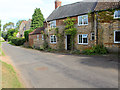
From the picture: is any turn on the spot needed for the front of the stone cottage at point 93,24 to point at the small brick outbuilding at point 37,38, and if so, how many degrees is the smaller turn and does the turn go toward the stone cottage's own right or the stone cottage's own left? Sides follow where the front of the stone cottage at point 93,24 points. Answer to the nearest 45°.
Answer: approximately 90° to the stone cottage's own right

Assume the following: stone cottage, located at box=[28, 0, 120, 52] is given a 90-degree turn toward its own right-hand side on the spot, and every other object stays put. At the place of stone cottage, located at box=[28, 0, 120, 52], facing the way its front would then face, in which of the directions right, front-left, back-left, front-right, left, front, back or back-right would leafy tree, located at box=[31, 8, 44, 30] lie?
front

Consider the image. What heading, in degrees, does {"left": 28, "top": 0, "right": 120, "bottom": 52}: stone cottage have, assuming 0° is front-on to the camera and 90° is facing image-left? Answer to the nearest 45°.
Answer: approximately 45°
